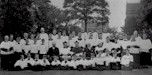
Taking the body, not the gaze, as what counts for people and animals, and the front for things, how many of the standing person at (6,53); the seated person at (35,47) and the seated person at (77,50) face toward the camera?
3

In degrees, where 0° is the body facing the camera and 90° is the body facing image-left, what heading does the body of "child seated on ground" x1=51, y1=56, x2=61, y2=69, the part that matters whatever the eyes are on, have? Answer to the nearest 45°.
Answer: approximately 0°

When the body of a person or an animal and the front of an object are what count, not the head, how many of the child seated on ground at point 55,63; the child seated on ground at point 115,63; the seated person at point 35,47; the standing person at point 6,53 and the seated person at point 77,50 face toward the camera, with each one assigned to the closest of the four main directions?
5

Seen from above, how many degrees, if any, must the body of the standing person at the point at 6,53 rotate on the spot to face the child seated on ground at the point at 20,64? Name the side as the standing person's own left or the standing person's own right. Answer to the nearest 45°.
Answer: approximately 45° to the standing person's own left

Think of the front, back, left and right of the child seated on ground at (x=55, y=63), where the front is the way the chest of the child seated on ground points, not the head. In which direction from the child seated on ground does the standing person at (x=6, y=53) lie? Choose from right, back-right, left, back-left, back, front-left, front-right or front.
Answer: right

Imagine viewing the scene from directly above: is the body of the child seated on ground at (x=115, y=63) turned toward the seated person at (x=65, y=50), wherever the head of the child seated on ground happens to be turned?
no

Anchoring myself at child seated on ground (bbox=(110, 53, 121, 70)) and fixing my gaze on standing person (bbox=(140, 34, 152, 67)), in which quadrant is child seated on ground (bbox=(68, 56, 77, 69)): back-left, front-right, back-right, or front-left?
back-left

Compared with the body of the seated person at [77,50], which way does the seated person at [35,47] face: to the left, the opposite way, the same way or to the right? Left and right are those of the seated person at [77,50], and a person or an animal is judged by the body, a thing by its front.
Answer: the same way

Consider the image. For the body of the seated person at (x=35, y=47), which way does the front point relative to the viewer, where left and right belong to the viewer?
facing the viewer

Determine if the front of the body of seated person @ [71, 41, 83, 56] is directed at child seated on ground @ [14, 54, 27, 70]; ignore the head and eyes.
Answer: no

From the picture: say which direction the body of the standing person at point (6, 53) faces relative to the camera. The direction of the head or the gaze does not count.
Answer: toward the camera

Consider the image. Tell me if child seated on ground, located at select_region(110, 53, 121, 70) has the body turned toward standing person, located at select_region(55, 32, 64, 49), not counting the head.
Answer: no

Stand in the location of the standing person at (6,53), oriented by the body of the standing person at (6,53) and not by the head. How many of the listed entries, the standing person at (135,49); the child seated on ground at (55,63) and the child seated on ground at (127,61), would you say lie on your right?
0

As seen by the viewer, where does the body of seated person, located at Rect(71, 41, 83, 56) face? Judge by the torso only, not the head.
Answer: toward the camera

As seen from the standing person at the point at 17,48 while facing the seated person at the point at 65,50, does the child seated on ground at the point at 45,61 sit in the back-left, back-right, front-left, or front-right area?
front-right
